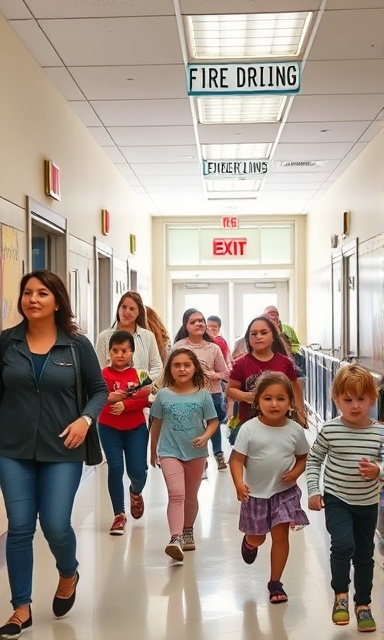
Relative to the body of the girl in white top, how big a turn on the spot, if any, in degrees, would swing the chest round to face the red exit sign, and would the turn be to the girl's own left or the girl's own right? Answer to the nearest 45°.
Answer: approximately 180°

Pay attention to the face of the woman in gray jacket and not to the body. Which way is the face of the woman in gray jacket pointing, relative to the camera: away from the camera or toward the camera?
toward the camera

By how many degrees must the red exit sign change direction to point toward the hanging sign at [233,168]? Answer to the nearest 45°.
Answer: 0° — it already faces it

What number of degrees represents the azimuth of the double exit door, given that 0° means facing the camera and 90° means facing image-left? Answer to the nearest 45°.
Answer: approximately 0°

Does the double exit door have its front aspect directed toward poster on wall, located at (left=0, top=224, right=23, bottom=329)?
yes

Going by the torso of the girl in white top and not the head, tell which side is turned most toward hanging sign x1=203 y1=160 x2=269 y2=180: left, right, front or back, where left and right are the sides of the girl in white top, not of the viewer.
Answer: back

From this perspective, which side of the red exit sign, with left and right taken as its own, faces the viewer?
front

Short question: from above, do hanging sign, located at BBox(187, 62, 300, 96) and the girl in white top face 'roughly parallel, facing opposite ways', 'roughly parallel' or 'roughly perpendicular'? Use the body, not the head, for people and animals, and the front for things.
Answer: roughly parallel

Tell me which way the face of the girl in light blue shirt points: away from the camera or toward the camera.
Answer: toward the camera

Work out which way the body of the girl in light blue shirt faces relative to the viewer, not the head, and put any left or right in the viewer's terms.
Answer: facing the viewer

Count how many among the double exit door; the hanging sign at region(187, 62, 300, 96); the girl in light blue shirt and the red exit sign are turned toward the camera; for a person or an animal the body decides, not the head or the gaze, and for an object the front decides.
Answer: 4

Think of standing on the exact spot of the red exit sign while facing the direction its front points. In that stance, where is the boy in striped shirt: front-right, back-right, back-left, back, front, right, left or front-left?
front
